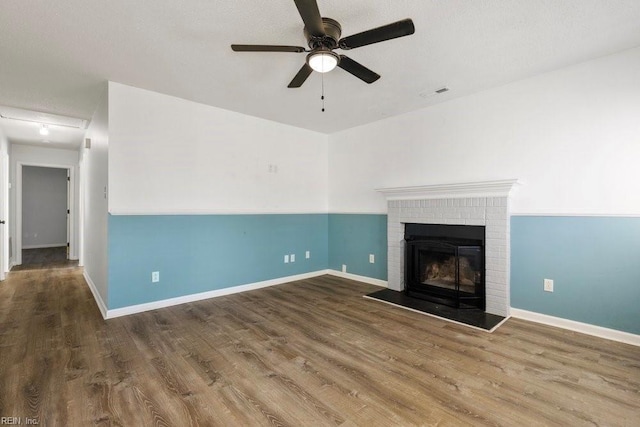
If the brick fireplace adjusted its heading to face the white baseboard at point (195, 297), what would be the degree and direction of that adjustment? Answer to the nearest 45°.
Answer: approximately 45° to its right

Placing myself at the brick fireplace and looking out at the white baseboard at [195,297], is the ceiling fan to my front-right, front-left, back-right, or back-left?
front-left

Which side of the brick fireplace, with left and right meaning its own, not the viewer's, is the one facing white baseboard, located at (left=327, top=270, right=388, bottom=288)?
right

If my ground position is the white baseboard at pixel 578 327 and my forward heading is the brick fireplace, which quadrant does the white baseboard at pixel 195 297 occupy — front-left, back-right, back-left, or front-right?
front-left

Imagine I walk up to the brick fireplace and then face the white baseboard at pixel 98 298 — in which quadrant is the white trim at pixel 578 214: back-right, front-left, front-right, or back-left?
back-left

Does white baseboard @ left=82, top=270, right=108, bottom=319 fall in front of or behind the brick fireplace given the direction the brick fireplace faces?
in front

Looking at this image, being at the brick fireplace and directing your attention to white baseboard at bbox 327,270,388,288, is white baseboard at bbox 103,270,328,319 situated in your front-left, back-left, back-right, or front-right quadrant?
front-left

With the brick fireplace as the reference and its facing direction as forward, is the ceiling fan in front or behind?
in front

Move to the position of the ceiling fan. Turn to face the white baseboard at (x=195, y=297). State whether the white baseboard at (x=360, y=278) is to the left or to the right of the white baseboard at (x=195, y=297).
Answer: right

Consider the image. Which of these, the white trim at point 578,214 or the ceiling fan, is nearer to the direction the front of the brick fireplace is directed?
the ceiling fan
